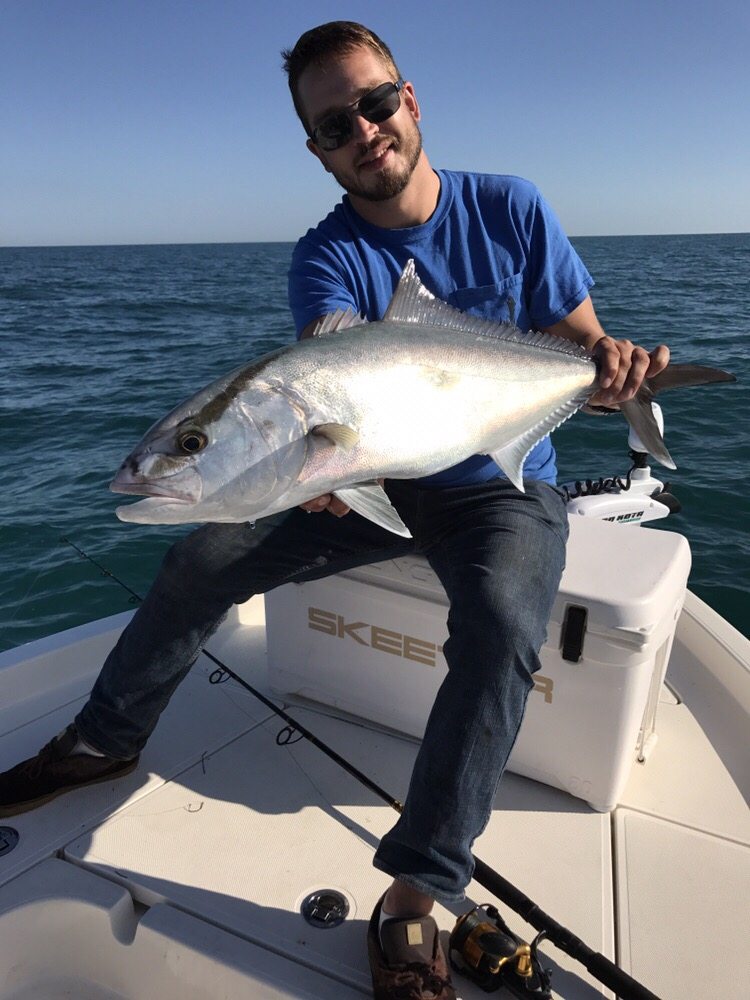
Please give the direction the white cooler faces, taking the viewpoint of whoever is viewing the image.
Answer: facing the viewer and to the left of the viewer

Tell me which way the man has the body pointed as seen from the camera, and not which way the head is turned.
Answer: toward the camera
